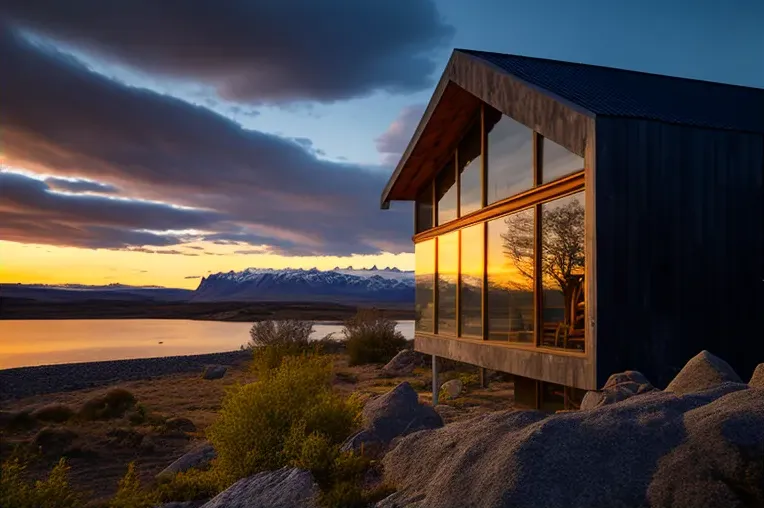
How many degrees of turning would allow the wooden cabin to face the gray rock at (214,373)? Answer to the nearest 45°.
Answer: approximately 90° to its right

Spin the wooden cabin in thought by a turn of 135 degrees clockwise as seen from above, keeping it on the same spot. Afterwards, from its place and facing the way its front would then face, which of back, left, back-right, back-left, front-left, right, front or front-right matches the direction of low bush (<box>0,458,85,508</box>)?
back-left

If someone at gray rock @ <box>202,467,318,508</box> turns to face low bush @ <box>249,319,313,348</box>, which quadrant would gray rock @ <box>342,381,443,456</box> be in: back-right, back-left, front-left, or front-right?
front-right

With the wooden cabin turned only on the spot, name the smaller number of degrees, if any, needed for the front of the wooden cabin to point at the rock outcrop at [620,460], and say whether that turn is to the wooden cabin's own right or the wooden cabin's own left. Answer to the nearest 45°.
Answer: approximately 45° to the wooden cabin's own left

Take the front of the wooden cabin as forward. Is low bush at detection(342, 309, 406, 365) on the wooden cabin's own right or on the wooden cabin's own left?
on the wooden cabin's own right

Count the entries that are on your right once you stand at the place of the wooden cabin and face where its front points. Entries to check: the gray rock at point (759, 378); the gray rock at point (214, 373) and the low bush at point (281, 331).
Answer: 2

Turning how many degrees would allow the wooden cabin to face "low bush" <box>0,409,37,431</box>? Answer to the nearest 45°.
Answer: approximately 45° to its right

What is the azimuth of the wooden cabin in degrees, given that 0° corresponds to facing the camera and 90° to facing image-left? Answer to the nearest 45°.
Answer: approximately 45°

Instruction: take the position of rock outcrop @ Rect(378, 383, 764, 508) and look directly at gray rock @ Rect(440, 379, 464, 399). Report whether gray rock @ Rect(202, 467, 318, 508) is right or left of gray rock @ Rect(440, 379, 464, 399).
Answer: left

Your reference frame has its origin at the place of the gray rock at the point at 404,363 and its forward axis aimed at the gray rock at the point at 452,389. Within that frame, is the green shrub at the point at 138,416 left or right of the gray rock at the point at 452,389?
right

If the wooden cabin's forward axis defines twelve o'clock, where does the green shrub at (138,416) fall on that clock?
The green shrub is roughly at 2 o'clock from the wooden cabin.

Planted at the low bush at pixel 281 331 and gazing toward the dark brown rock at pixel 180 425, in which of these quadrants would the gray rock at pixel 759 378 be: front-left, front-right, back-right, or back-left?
front-left
